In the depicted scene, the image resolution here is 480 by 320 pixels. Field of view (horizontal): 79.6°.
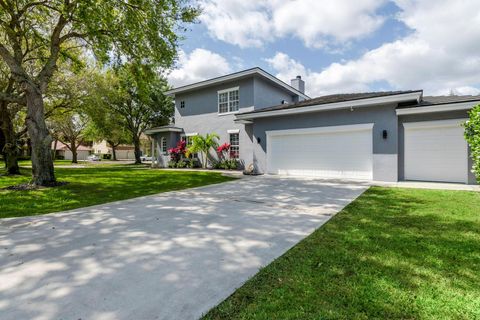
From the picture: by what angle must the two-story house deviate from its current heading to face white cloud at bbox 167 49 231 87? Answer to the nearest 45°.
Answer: approximately 135° to its right

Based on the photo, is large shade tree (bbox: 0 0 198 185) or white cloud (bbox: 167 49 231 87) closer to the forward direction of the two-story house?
the large shade tree

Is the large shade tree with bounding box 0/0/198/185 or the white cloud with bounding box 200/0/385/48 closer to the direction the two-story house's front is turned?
the large shade tree

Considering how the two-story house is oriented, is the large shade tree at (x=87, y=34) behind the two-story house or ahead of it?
ahead

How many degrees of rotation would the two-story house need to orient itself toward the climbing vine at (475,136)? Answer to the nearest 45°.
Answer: approximately 45° to its left

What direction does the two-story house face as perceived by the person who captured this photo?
facing the viewer and to the left of the viewer

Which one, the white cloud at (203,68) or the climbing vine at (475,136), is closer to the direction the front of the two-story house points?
the climbing vine
